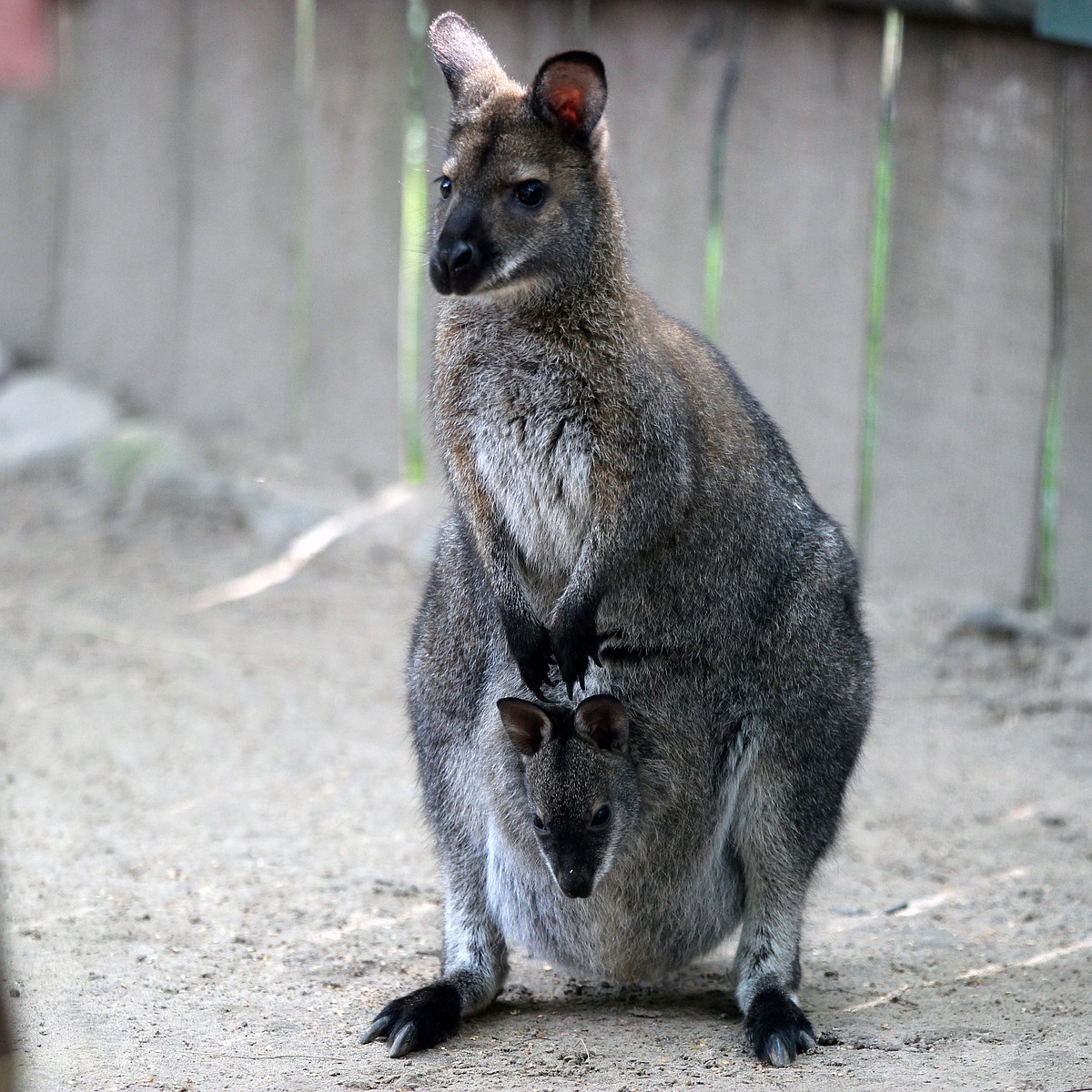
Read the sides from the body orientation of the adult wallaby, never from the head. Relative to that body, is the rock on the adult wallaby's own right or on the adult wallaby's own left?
on the adult wallaby's own right

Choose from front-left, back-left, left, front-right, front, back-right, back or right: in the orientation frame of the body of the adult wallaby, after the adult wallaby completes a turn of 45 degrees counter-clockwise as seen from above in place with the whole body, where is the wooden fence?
back

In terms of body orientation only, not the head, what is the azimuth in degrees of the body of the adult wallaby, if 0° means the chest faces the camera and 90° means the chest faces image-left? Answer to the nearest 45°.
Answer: approximately 45°
